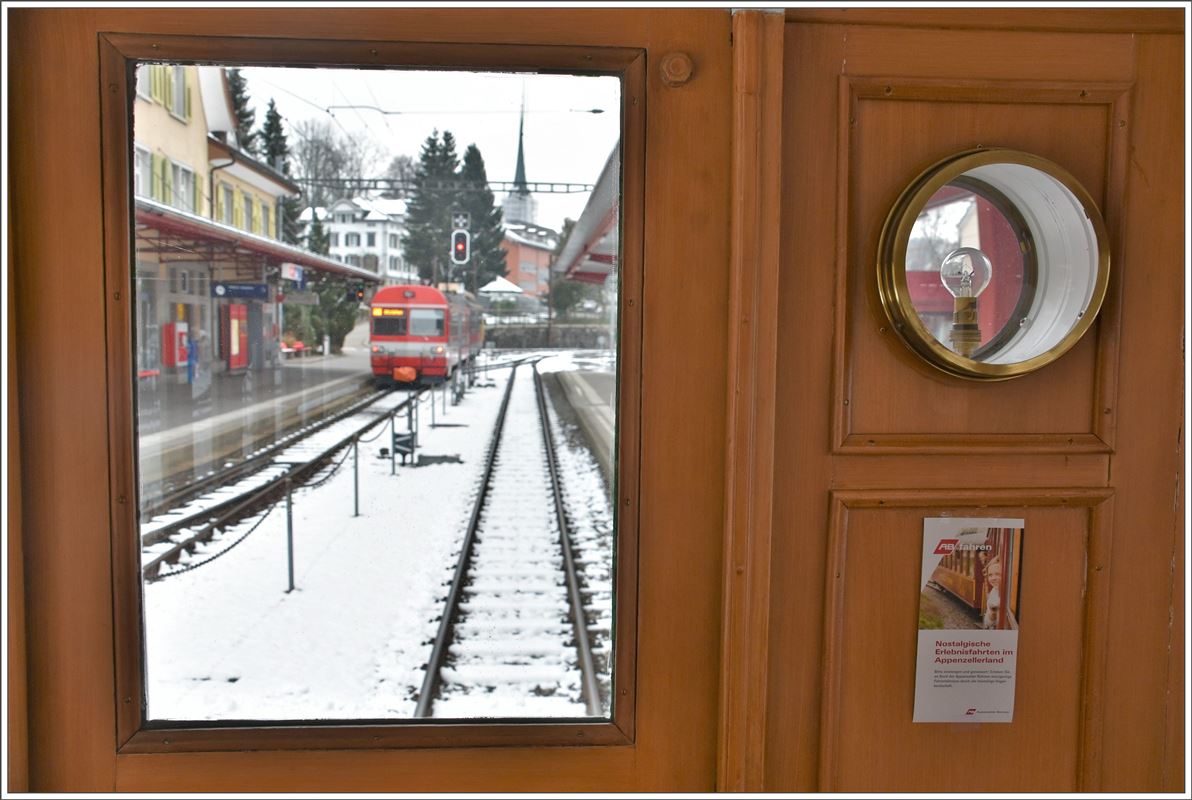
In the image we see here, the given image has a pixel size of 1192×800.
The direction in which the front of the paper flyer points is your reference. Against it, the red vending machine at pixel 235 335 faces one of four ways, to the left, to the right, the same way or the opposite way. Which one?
to the left

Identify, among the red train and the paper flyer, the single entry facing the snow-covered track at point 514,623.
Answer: the red train

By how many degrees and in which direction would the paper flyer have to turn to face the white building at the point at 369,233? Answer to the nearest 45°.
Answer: approximately 135° to its right

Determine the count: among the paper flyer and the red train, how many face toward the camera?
2

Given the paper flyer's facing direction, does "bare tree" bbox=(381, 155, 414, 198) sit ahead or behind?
behind

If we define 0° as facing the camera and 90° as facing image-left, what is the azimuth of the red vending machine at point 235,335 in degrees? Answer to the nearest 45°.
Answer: approximately 315°

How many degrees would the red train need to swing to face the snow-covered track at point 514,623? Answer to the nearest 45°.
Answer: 0° — it already faces it

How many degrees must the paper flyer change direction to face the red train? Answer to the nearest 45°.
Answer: approximately 135° to its right

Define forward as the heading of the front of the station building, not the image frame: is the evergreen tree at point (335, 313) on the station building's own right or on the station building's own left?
on the station building's own left

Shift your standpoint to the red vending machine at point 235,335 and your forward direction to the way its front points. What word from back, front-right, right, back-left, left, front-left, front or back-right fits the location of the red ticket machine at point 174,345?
front-right

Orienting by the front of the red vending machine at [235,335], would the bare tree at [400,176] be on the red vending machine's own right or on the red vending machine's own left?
on the red vending machine's own left
